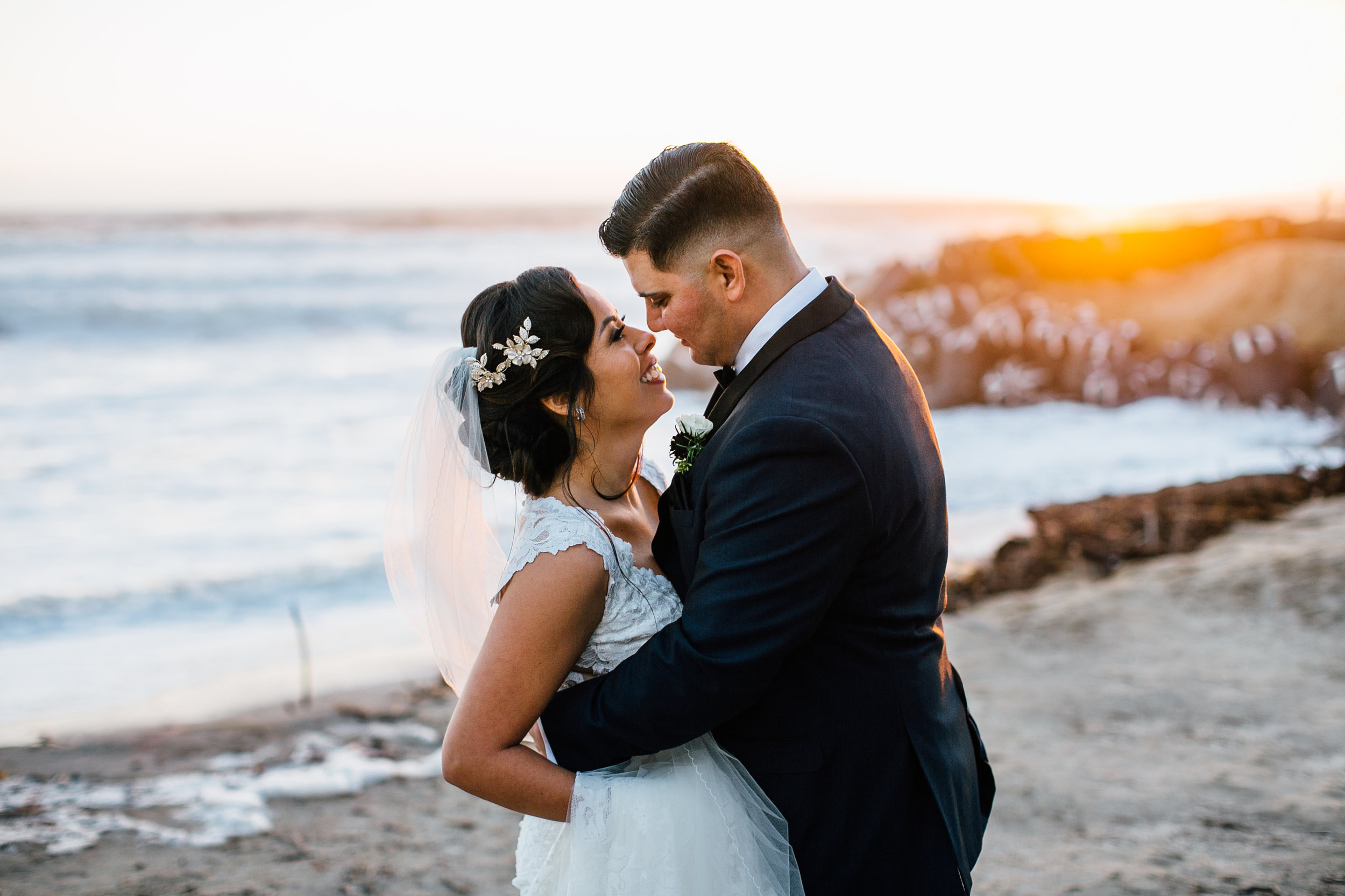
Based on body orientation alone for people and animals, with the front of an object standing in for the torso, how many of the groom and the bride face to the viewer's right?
1

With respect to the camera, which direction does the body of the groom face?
to the viewer's left

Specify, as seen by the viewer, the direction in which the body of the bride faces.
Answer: to the viewer's right

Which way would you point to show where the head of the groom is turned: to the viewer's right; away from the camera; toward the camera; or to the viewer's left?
to the viewer's left

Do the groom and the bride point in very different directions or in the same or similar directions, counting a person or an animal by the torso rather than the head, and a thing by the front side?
very different directions
